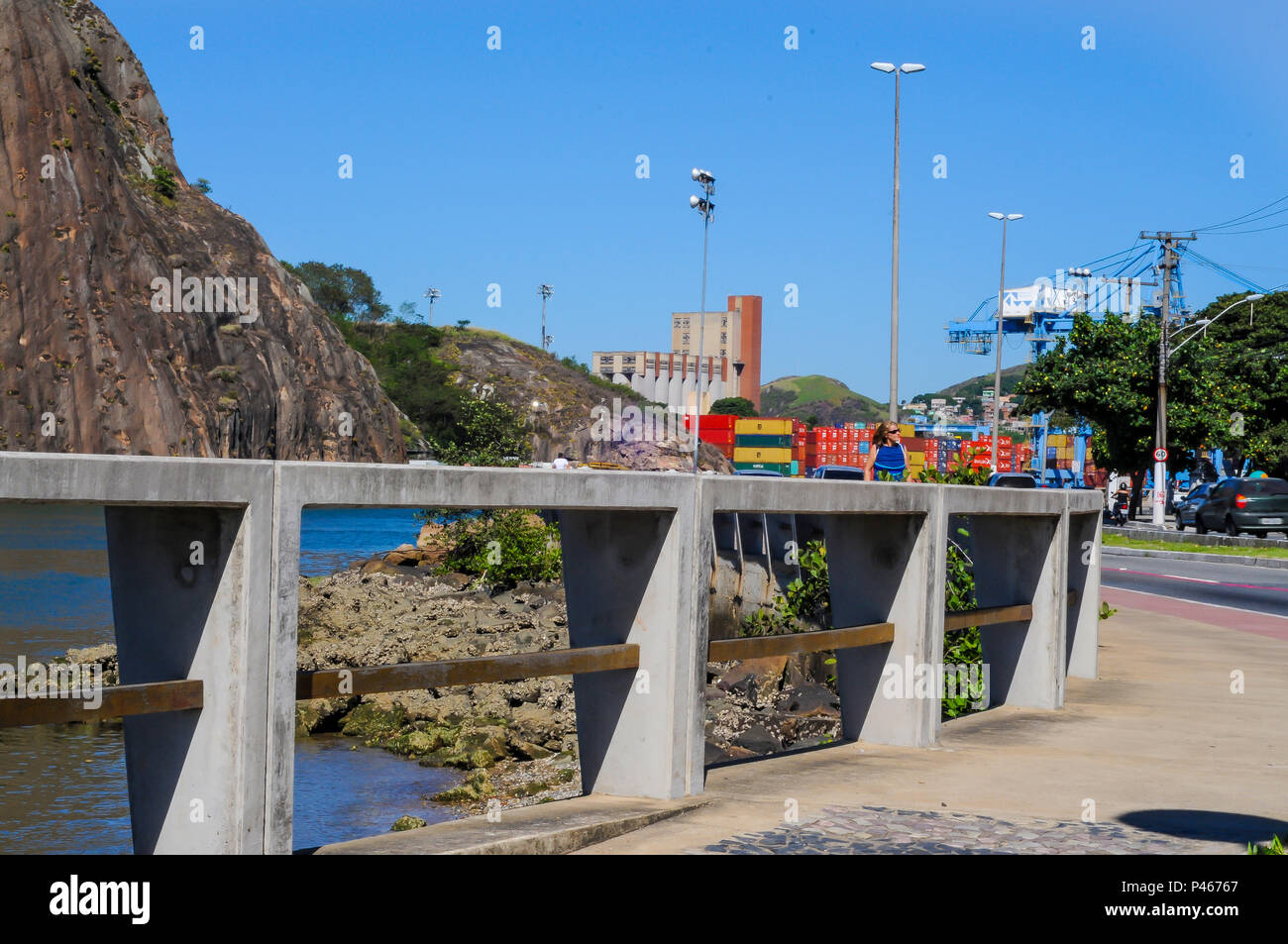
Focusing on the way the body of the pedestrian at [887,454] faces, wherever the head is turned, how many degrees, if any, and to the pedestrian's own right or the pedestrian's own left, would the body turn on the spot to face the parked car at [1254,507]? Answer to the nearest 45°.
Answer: approximately 135° to the pedestrian's own left

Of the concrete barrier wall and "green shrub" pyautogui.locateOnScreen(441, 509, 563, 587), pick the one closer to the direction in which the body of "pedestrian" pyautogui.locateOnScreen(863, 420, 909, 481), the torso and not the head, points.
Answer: the concrete barrier wall

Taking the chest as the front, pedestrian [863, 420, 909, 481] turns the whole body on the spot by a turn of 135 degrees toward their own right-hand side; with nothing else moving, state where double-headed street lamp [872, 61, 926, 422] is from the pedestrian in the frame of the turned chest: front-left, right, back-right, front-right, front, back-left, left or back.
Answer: right

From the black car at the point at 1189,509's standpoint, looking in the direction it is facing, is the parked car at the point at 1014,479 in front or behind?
in front

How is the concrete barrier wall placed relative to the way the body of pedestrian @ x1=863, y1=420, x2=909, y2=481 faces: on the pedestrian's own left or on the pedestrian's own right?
on the pedestrian's own right

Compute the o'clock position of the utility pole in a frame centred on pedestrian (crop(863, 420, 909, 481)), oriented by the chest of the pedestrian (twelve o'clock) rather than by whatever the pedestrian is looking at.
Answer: The utility pole is roughly at 8 o'clock from the pedestrian.

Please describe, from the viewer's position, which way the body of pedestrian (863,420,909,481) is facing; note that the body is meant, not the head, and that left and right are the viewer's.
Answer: facing the viewer and to the right of the viewer
